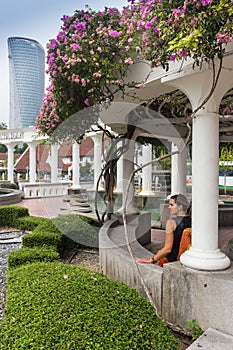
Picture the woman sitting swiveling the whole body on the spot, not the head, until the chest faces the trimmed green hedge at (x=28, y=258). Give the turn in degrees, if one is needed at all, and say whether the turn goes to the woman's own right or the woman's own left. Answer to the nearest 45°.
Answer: approximately 45° to the woman's own left

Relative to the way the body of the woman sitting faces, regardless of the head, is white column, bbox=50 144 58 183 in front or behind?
in front

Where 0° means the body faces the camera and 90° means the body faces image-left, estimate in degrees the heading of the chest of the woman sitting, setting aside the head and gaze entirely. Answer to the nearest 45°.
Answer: approximately 135°

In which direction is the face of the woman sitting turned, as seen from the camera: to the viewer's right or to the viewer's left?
to the viewer's left

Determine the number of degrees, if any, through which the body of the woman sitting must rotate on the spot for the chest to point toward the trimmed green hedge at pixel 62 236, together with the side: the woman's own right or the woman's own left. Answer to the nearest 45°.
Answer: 0° — they already face it

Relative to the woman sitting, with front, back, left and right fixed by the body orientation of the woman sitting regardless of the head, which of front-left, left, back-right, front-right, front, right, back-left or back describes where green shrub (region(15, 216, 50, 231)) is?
front

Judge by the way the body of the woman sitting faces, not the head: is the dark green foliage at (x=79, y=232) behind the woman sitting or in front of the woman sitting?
in front
